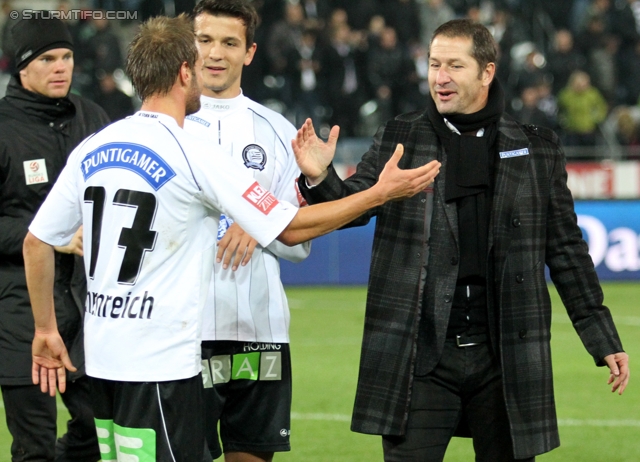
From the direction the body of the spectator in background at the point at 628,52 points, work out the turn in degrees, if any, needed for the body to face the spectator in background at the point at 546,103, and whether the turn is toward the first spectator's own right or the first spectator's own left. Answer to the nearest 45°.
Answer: approximately 45° to the first spectator's own right

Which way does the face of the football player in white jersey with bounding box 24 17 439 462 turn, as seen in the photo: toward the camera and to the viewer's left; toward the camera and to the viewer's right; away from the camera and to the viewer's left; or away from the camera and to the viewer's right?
away from the camera and to the viewer's right

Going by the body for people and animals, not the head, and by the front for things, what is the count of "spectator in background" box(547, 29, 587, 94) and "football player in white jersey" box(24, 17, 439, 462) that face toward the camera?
1

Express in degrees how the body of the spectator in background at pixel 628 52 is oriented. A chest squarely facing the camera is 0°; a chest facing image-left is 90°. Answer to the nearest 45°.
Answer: approximately 0°

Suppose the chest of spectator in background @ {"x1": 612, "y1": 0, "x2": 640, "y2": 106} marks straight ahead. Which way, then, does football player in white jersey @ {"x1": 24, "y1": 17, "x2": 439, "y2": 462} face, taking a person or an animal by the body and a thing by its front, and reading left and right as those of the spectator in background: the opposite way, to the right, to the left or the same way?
the opposite way

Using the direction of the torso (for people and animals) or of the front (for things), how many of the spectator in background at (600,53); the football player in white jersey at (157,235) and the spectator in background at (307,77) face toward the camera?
2

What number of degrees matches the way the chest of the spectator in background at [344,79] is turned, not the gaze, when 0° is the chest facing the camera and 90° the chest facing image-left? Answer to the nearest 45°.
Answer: approximately 0°

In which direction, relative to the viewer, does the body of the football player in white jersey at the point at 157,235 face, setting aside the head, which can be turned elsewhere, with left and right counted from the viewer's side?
facing away from the viewer and to the right of the viewer
